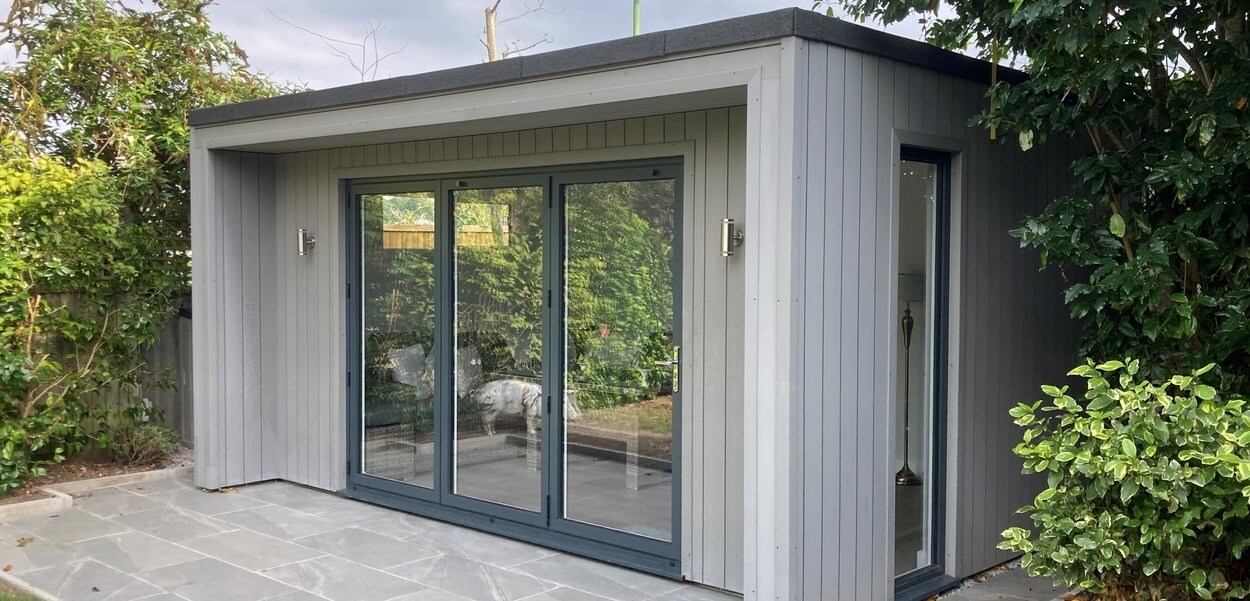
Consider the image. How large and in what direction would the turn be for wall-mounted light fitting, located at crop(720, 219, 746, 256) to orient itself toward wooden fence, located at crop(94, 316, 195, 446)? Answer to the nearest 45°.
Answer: approximately 90° to its right

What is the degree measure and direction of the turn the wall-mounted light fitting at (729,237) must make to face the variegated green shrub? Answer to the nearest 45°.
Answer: approximately 135° to its left

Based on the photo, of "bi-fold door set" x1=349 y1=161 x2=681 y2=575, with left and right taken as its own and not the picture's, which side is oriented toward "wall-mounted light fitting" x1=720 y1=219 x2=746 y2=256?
left

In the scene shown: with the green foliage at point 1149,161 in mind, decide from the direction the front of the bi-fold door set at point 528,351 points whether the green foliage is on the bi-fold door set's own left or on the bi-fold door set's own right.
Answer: on the bi-fold door set's own left

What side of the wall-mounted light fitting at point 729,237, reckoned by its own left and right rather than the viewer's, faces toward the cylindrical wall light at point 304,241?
right

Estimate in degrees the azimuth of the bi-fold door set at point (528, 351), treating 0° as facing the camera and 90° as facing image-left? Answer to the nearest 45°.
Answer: approximately 45°

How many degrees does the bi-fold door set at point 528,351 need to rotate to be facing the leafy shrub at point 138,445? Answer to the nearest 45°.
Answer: approximately 90° to its right

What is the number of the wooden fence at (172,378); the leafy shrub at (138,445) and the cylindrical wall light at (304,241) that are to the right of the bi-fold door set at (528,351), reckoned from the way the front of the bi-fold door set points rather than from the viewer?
3

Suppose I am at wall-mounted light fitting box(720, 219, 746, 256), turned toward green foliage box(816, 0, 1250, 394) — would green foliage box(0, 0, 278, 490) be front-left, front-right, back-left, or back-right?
back-left

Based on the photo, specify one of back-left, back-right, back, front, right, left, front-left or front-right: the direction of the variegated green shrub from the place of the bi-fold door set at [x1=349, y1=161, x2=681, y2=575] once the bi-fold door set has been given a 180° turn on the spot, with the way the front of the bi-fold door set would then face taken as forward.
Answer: right

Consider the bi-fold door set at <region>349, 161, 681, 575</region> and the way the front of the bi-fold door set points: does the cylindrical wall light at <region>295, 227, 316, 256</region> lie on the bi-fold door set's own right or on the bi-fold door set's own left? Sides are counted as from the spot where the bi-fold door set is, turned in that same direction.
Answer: on the bi-fold door set's own right

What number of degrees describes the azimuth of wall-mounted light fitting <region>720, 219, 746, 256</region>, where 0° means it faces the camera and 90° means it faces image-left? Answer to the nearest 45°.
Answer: approximately 45°

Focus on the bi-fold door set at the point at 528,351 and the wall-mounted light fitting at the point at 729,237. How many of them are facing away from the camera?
0

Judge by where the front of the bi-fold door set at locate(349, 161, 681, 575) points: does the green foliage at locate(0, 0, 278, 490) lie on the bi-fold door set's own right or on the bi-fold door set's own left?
on the bi-fold door set's own right
